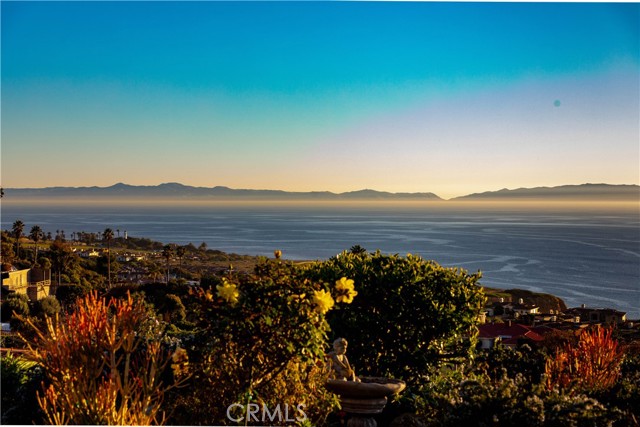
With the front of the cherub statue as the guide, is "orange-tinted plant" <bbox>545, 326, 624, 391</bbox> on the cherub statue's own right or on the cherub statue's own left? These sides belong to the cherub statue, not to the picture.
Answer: on the cherub statue's own left

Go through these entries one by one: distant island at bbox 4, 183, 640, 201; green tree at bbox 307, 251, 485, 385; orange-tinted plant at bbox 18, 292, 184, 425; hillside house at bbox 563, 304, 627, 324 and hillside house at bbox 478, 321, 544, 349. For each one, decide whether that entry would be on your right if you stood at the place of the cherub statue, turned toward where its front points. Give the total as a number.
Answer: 1

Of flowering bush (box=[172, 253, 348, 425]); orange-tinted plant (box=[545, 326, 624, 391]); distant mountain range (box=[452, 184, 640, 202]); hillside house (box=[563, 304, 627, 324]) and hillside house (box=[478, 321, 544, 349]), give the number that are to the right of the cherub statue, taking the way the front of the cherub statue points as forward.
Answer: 1

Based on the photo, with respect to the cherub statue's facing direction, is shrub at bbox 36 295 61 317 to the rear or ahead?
to the rear

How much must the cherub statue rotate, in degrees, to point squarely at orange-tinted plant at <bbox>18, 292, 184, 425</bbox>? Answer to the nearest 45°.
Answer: approximately 90° to its right

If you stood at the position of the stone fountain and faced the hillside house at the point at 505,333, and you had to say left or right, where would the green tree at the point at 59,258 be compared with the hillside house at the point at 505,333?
left

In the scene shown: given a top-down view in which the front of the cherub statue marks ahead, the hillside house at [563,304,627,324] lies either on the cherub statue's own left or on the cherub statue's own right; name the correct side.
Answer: on the cherub statue's own left

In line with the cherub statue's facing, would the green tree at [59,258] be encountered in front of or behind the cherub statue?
behind

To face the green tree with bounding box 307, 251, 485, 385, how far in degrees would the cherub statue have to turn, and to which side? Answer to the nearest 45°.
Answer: approximately 135° to its left

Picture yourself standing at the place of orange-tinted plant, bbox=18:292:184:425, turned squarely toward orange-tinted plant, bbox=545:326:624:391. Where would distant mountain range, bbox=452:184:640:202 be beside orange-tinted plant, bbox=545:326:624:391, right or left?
left

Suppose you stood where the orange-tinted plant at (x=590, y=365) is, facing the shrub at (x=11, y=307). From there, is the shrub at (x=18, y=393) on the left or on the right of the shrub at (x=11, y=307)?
left

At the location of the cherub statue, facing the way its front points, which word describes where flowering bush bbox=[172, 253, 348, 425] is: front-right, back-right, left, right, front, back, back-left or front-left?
right

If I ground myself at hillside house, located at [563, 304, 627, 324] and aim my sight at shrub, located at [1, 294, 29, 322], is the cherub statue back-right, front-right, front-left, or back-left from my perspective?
front-left

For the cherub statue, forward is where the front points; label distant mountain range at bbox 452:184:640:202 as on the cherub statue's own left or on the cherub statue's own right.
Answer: on the cherub statue's own left
